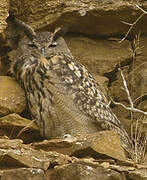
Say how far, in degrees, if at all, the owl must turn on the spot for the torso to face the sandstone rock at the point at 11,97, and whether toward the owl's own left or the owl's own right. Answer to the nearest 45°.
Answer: approximately 45° to the owl's own right

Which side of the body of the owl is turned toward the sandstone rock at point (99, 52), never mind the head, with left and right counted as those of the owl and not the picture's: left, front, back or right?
back

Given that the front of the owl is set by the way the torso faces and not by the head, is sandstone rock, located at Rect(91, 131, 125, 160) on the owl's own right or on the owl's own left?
on the owl's own left

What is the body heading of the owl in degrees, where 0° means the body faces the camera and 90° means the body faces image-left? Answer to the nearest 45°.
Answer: approximately 45°

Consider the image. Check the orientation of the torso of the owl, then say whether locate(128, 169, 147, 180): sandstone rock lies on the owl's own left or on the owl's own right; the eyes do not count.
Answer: on the owl's own left

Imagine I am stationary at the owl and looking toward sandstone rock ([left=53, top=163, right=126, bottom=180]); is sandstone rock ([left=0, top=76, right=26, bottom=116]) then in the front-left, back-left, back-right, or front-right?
back-right
